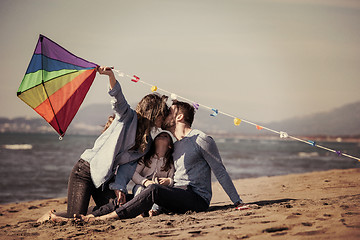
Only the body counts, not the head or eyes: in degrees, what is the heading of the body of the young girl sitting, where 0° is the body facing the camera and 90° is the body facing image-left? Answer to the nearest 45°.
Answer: approximately 0°

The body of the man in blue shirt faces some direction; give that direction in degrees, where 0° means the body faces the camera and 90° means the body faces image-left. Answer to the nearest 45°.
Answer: approximately 90°

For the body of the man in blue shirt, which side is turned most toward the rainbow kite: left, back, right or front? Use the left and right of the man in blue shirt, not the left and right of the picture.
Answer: front

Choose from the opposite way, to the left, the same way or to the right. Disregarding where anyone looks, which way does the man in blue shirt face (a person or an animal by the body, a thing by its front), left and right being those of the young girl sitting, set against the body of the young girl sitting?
to the right

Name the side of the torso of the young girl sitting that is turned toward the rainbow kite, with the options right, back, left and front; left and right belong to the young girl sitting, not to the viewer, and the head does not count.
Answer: right
